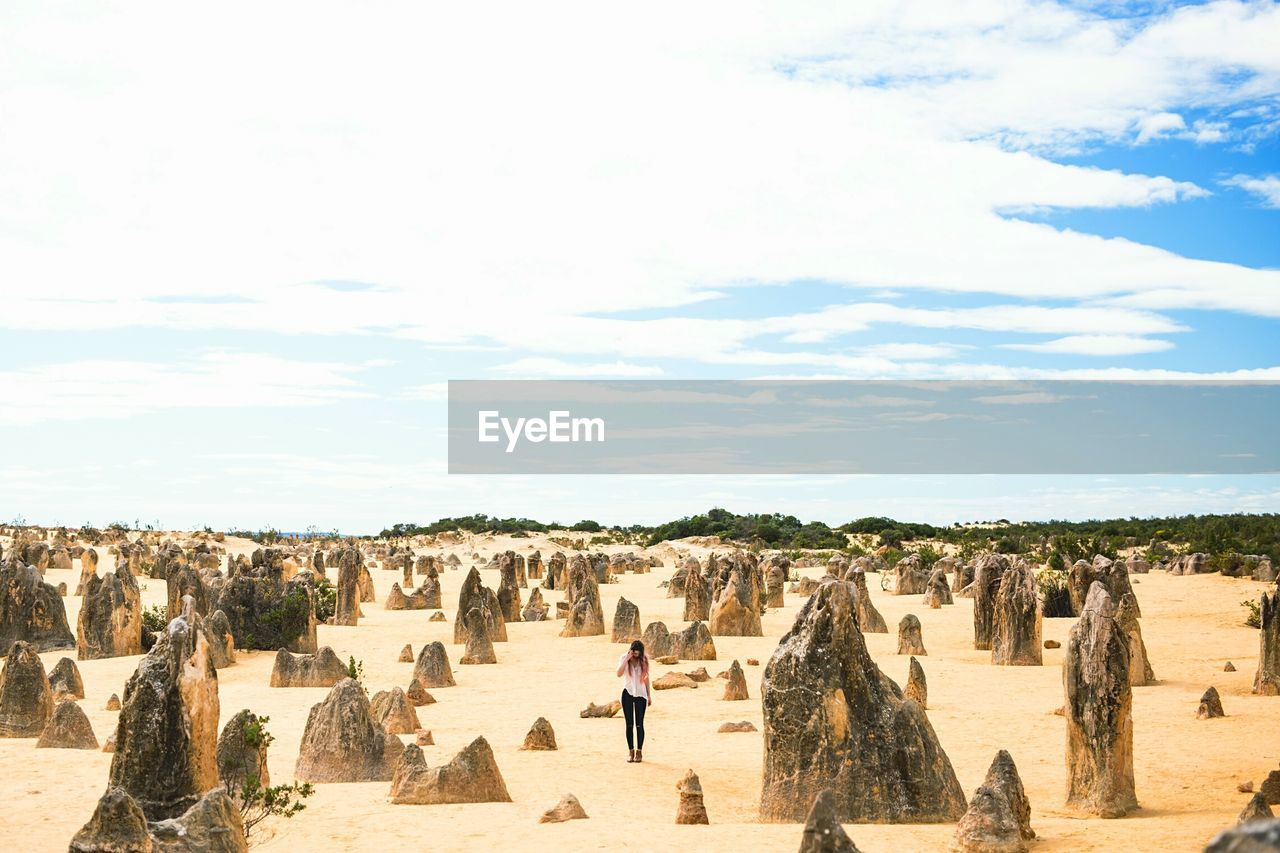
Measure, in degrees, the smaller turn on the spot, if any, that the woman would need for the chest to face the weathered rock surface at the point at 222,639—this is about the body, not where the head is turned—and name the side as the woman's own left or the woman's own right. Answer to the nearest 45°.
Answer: approximately 135° to the woman's own right

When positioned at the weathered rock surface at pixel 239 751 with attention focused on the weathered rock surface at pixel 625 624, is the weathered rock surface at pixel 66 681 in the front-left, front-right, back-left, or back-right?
front-left

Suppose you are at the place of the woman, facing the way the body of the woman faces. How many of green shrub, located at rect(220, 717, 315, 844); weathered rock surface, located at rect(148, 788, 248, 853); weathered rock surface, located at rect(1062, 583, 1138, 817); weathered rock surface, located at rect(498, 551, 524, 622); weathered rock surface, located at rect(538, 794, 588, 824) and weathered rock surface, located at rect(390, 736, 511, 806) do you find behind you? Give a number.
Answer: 1

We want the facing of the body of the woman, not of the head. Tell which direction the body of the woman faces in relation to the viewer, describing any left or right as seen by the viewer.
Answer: facing the viewer

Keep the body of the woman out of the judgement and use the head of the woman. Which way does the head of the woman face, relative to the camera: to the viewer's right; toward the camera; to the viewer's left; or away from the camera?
toward the camera

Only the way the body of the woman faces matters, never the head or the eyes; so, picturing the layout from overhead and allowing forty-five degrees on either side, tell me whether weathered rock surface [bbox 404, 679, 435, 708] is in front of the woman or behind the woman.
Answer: behind

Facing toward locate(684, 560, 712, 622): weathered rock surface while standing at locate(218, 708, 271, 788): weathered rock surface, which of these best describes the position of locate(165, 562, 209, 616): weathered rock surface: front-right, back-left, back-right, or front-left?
front-left

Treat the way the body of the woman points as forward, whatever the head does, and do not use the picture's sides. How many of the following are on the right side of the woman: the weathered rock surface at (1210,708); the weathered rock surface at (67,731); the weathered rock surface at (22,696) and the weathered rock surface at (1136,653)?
2

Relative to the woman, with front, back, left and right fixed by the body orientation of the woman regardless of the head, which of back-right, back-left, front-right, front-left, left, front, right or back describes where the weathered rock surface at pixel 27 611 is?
back-right

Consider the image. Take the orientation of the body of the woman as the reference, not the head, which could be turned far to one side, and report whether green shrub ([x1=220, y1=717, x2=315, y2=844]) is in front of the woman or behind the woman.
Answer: in front

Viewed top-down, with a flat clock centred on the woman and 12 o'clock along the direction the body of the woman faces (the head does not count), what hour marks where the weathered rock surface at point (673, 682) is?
The weathered rock surface is roughly at 6 o'clock from the woman.

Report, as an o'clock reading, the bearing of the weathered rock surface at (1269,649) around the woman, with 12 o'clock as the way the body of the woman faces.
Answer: The weathered rock surface is roughly at 8 o'clock from the woman.

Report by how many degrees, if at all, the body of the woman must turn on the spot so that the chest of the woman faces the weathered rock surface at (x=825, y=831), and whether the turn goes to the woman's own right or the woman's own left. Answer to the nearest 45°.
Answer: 0° — they already face it

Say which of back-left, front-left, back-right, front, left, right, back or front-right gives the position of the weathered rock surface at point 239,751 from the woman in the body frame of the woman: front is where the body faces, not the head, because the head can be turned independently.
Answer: front-right

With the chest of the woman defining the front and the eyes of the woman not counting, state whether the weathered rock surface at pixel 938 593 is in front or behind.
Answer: behind

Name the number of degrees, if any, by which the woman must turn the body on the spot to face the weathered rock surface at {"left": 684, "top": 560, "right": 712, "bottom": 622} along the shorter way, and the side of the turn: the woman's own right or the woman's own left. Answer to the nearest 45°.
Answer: approximately 180°

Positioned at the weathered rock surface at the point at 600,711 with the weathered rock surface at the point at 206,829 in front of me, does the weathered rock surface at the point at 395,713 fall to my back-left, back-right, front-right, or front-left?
front-right

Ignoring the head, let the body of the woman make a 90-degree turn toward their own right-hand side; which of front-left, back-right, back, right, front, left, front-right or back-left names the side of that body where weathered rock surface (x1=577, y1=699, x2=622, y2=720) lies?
right
